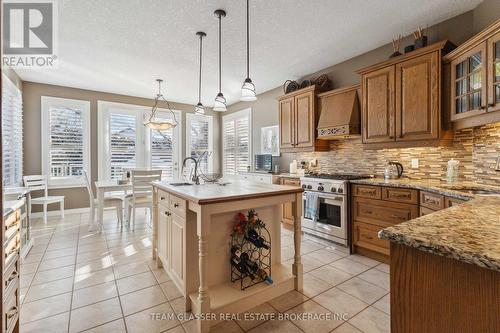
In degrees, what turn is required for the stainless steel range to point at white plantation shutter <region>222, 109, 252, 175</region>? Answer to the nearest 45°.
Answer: approximately 90° to its right

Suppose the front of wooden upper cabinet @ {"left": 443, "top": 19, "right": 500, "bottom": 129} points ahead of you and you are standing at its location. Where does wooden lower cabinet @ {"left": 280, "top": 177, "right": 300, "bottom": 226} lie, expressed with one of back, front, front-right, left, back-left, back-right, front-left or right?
front-right

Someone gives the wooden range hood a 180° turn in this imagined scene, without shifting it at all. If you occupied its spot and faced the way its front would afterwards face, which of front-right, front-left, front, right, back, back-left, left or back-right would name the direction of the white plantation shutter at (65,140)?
back-left

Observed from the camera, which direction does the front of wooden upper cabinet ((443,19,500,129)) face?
facing the viewer and to the left of the viewer

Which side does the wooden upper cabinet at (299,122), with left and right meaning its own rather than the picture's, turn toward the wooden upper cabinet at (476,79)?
left

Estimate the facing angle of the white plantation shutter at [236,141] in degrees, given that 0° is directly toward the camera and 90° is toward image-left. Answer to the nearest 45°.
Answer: approximately 45°

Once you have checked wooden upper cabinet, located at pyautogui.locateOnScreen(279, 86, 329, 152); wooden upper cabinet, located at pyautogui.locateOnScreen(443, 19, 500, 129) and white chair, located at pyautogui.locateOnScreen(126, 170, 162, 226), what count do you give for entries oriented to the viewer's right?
0

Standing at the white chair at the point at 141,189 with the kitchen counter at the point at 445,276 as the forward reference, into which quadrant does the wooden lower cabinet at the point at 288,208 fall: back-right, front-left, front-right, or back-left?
front-left
